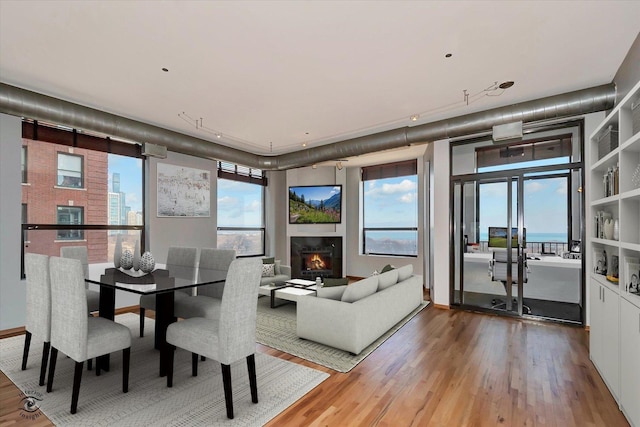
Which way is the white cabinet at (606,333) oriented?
to the viewer's left

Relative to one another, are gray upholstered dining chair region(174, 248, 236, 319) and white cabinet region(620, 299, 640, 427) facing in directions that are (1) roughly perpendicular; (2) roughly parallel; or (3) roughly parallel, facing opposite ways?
roughly perpendicular

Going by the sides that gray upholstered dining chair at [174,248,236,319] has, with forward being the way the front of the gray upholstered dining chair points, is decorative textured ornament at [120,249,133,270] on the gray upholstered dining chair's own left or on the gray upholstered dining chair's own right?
on the gray upholstered dining chair's own right

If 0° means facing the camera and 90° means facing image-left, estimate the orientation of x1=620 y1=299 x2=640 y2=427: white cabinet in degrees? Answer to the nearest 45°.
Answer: approximately 90°

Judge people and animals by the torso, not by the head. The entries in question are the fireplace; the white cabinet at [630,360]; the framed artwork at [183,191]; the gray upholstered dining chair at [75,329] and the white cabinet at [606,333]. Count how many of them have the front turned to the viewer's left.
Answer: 2

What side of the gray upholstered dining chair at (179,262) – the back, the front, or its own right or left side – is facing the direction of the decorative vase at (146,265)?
front

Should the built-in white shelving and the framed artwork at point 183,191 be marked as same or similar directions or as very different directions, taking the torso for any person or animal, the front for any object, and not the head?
very different directions

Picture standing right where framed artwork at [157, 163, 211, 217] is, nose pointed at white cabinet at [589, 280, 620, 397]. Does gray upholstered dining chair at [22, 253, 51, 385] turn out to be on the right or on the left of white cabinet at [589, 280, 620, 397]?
right

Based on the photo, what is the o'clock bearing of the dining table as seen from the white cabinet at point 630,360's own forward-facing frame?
The dining table is roughly at 11 o'clock from the white cabinet.

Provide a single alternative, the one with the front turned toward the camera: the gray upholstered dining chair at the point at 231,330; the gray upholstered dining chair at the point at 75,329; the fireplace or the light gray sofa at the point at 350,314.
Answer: the fireplace

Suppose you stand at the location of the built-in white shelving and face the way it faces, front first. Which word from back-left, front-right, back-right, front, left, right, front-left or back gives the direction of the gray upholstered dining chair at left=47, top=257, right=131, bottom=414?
front-left
